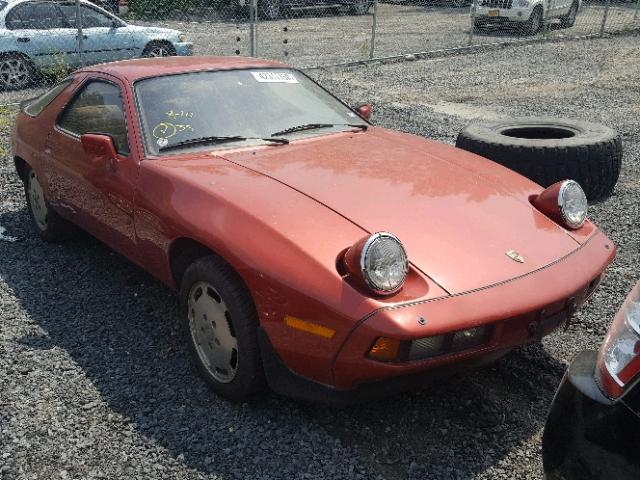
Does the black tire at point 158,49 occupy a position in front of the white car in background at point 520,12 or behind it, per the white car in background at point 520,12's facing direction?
in front

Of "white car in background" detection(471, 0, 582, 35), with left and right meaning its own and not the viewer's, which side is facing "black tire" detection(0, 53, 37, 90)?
front

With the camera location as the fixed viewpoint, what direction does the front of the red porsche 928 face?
facing the viewer and to the right of the viewer

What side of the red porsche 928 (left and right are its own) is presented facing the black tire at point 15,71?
back

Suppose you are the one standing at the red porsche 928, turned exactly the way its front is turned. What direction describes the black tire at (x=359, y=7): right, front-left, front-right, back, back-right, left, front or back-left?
back-left

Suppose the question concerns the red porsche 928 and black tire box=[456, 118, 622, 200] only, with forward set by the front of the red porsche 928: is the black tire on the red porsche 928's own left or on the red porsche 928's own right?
on the red porsche 928's own left

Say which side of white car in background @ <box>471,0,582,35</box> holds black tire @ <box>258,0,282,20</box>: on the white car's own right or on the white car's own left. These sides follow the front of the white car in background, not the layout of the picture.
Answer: on the white car's own right

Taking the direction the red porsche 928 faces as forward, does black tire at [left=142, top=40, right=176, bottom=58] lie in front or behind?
behind

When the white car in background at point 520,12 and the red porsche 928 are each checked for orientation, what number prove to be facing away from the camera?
0

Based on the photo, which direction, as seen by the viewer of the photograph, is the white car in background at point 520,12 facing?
facing the viewer and to the left of the viewer

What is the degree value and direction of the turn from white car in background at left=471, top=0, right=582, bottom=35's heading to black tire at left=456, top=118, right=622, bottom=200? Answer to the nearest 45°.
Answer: approximately 45° to its left

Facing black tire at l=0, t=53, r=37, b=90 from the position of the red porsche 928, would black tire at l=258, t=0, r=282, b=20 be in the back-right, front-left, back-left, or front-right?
front-right

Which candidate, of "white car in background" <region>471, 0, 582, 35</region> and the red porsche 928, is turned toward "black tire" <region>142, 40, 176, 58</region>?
the white car in background

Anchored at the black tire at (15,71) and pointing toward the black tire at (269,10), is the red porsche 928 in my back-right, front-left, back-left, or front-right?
back-right

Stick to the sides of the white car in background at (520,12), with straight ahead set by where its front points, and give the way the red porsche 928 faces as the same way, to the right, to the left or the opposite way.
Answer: to the left
